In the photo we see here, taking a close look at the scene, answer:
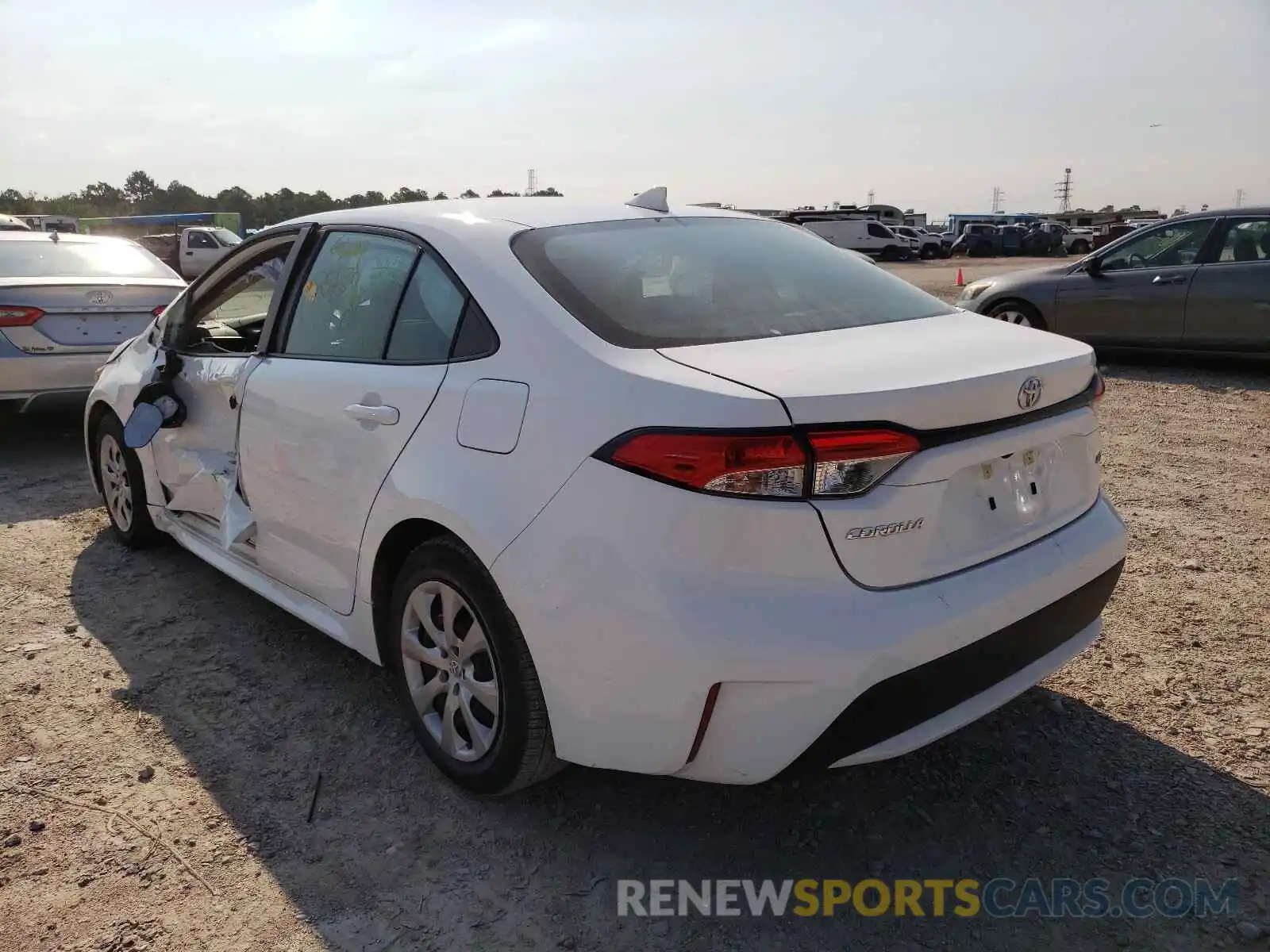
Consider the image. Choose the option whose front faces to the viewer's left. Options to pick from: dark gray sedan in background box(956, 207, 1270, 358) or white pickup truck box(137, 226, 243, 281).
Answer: the dark gray sedan in background

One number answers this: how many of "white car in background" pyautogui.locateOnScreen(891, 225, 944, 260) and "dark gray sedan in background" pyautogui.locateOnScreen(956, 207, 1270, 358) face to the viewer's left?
1

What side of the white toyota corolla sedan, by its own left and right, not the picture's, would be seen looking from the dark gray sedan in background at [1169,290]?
right

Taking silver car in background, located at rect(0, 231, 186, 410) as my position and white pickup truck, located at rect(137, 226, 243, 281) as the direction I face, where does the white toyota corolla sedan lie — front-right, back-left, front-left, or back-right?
back-right

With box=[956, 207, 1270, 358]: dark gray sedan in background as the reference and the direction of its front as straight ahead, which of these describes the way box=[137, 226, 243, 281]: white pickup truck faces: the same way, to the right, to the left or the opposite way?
the opposite way

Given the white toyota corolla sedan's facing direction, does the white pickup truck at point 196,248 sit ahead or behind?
ahead

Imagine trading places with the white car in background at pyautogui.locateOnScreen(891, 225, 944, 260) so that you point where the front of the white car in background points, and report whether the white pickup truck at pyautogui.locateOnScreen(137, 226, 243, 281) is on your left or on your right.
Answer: on your right

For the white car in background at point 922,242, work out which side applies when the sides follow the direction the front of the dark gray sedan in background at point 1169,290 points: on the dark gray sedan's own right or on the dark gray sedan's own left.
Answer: on the dark gray sedan's own right

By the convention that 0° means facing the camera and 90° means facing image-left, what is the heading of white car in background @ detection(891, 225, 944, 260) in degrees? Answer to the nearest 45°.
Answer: approximately 315°

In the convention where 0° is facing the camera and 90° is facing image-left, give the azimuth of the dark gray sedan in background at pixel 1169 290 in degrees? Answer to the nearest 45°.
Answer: approximately 90°

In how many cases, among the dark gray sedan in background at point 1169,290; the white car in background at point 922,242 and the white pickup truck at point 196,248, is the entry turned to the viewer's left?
1

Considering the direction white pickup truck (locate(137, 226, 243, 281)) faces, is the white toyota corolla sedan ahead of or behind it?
ahead

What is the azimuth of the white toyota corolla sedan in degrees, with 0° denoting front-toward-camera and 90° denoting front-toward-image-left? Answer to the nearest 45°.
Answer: approximately 135°
